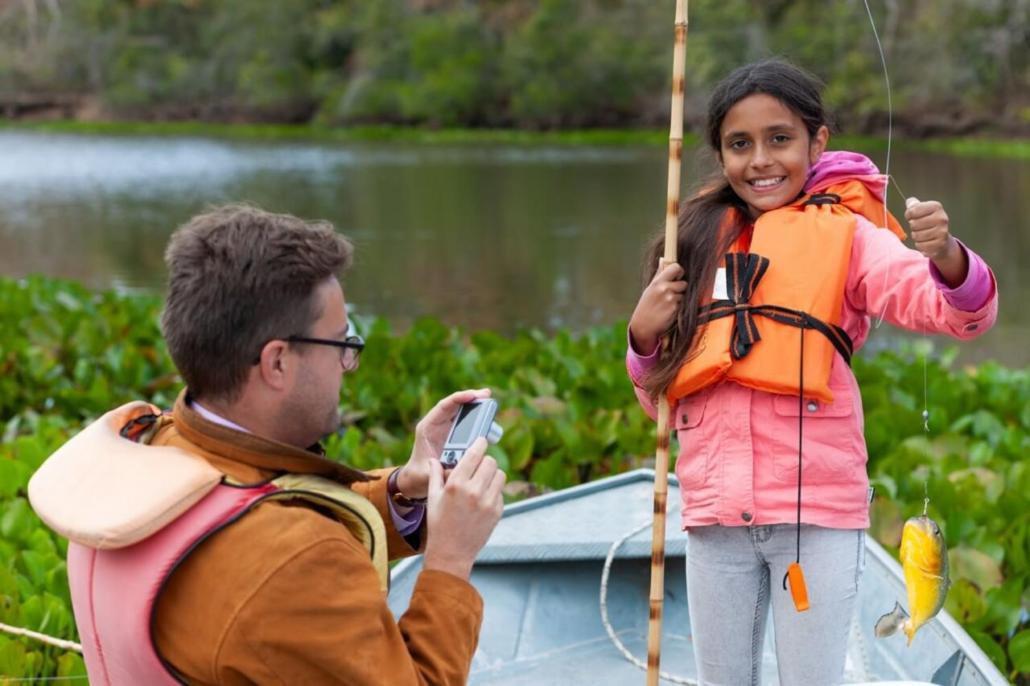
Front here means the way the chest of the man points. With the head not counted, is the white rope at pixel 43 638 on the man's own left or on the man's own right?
on the man's own left

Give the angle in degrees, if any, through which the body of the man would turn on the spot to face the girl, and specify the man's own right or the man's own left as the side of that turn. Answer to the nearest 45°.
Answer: approximately 45° to the man's own right

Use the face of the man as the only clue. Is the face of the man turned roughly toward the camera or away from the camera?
away from the camera

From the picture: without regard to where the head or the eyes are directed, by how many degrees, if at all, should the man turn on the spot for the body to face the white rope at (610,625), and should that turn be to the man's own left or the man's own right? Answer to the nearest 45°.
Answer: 0° — they already face it

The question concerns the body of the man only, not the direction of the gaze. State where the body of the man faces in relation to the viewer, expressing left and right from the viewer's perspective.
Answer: facing away from the viewer and to the right of the viewer
